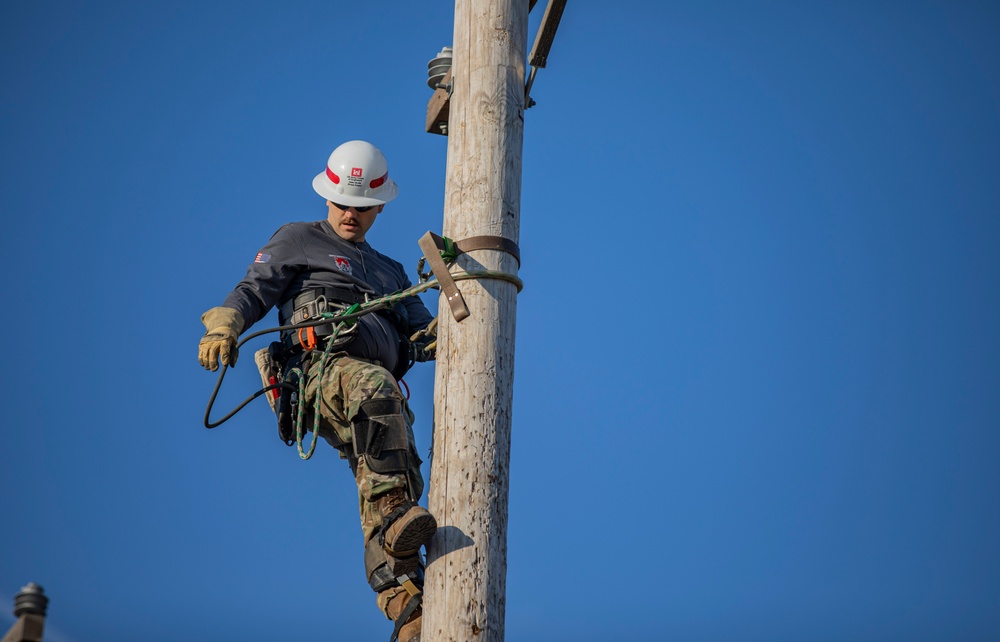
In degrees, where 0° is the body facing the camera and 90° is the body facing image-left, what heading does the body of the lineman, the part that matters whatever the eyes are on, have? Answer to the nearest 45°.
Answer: approximately 315°
